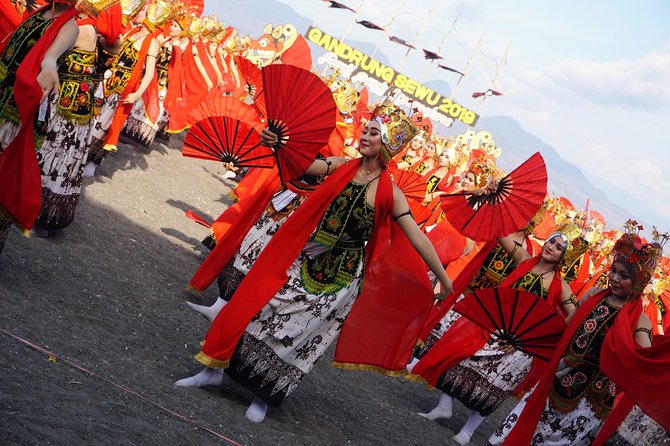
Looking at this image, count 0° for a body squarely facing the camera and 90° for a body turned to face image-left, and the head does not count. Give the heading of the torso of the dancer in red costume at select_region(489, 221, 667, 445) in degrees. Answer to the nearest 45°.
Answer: approximately 45°

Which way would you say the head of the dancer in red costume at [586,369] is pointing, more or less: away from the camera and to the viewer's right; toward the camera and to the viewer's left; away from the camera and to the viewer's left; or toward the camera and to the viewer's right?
toward the camera and to the viewer's left

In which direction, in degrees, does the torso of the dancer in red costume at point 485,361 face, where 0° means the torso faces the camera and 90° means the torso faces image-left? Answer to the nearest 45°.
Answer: approximately 45°

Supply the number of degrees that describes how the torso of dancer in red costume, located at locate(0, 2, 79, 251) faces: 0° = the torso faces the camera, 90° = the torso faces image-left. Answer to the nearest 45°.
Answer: approximately 45°

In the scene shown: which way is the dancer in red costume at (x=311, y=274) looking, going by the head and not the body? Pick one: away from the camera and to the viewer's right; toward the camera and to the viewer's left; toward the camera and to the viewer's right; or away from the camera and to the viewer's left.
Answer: toward the camera and to the viewer's left

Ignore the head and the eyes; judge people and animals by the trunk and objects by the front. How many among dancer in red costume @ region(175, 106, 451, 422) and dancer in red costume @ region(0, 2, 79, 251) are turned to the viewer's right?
0

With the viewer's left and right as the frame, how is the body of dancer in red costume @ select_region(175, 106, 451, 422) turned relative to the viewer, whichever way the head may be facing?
facing the viewer and to the left of the viewer

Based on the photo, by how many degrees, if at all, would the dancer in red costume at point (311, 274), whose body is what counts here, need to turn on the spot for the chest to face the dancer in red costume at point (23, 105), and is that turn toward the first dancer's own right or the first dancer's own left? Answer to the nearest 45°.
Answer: approximately 45° to the first dancer's own right

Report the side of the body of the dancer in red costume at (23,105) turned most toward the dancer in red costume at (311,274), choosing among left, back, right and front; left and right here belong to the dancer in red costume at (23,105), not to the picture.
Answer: left
